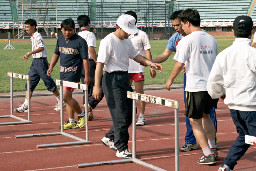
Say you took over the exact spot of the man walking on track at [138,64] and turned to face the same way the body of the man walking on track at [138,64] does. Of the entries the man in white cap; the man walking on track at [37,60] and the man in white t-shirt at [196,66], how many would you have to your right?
1

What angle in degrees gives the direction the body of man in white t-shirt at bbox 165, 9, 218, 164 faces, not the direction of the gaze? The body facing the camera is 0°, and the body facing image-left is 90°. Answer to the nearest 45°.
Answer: approximately 135°

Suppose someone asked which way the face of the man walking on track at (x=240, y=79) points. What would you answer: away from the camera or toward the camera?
away from the camera

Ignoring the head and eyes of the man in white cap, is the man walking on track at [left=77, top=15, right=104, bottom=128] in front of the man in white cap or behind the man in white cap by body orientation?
behind
